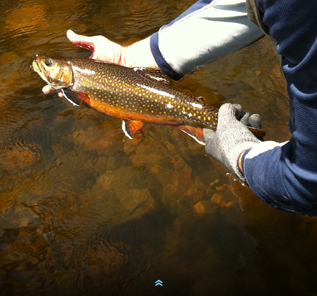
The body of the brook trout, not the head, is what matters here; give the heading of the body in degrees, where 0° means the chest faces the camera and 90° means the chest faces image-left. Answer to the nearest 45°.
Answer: approximately 90°
